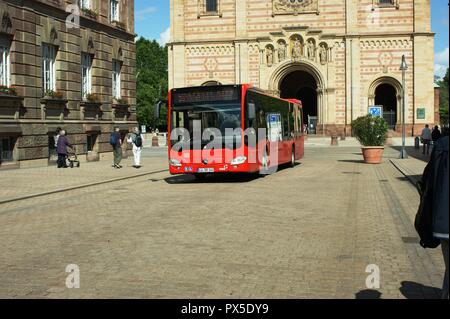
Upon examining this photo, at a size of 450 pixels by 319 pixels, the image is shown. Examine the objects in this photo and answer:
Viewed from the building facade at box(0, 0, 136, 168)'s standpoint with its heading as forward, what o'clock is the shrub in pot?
The shrub in pot is roughly at 11 o'clock from the building facade.

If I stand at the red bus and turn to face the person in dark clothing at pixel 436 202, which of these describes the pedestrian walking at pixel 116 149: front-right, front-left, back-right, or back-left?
back-right

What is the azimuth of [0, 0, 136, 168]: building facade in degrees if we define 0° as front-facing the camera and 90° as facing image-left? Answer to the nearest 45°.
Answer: approximately 315°
